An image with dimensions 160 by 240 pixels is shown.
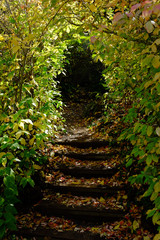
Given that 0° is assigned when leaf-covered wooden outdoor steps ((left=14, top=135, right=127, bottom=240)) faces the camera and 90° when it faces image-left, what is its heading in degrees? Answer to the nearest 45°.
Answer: approximately 0°
